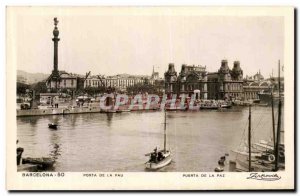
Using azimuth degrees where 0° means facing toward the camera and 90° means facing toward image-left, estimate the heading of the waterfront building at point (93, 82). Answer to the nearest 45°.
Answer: approximately 0°

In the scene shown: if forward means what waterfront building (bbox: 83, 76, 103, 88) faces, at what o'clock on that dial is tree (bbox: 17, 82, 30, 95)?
The tree is roughly at 3 o'clock from the waterfront building.

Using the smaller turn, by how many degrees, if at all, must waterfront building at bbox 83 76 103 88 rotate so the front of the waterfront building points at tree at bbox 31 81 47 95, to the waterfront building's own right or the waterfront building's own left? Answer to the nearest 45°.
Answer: approximately 90° to the waterfront building's own right
